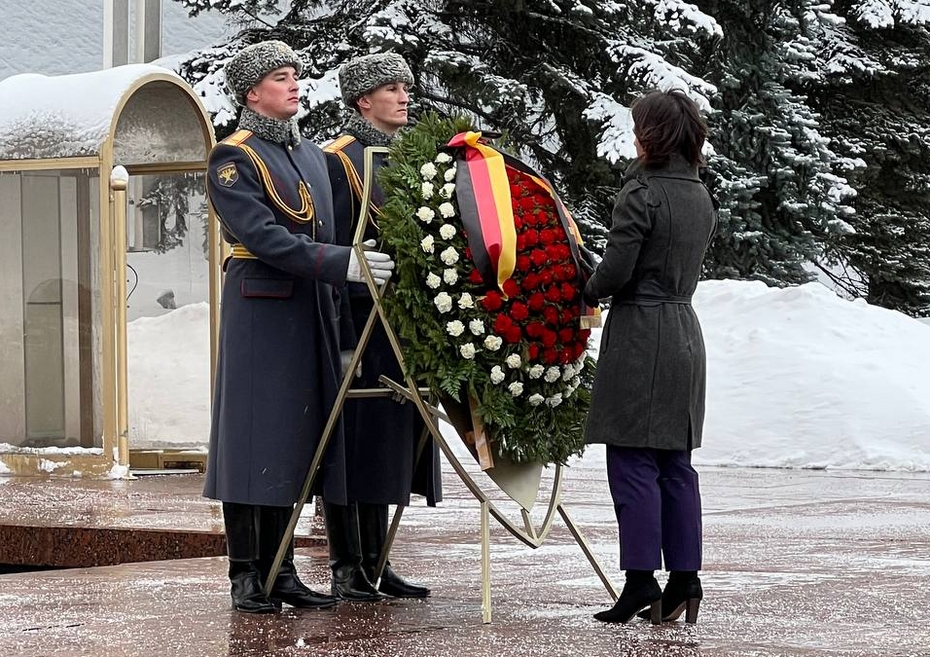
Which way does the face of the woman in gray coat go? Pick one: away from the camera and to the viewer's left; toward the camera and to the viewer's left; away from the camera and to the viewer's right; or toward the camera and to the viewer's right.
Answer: away from the camera and to the viewer's left

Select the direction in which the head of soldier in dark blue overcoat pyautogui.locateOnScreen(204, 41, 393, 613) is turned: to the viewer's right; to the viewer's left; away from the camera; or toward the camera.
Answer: to the viewer's right

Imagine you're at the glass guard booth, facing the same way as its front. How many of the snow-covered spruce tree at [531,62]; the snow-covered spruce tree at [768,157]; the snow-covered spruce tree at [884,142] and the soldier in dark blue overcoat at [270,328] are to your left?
3

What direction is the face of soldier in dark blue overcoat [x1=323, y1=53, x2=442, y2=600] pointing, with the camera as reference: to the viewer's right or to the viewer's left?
to the viewer's right

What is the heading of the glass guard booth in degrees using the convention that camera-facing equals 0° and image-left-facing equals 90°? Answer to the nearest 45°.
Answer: approximately 315°

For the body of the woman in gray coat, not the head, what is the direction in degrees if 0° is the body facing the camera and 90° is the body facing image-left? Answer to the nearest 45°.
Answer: approximately 135°

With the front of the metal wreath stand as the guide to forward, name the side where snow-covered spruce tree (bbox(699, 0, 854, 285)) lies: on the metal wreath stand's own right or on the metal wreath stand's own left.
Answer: on the metal wreath stand's own left

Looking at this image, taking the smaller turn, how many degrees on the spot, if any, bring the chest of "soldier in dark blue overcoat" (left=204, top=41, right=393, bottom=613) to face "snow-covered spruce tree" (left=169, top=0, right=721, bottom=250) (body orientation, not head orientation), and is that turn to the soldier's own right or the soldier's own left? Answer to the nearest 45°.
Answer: approximately 135° to the soldier's own left

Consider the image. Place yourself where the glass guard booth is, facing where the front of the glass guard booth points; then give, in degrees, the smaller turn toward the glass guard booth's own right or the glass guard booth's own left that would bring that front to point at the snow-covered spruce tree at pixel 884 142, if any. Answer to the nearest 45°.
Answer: approximately 90° to the glass guard booth's own left

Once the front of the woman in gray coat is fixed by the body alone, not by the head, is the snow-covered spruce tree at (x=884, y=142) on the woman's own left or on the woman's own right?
on the woman's own right
